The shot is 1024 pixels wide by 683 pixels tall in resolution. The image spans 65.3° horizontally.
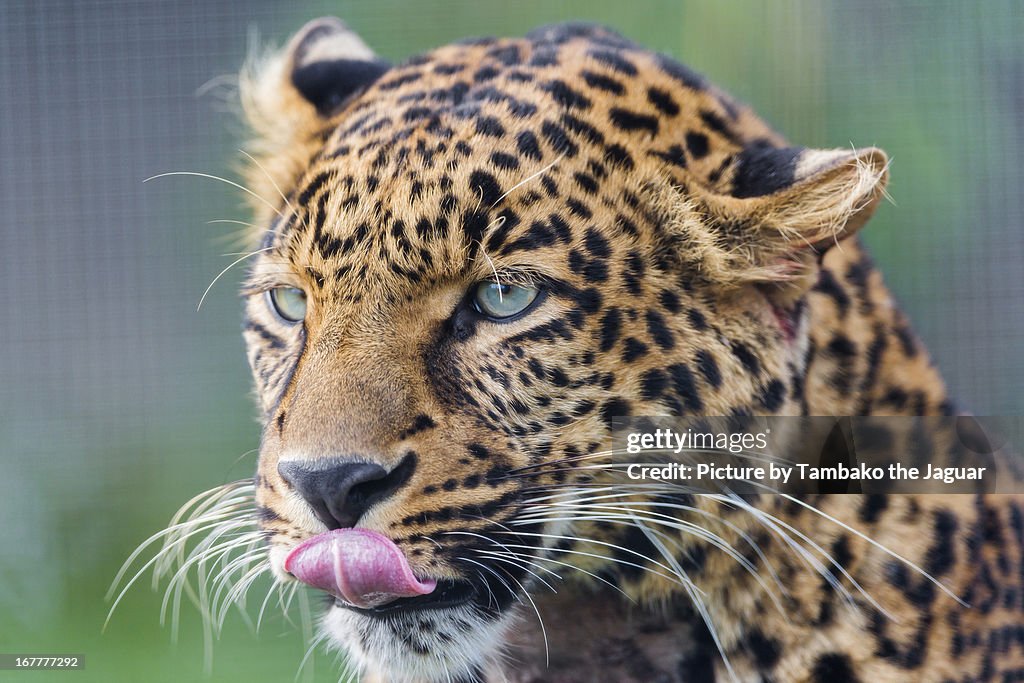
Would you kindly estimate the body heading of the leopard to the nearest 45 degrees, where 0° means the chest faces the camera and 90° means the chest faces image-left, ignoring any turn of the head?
approximately 45°
